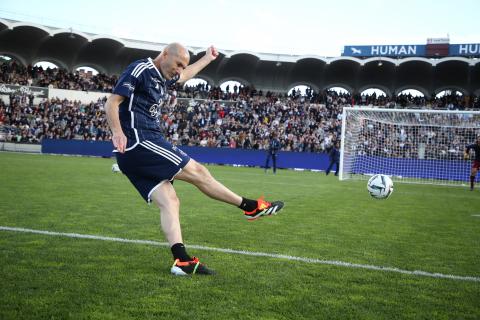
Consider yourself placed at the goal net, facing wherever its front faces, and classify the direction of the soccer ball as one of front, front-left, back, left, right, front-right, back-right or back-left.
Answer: front

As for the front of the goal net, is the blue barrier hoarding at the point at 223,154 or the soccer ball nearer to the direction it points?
the soccer ball

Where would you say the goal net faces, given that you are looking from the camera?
facing the viewer

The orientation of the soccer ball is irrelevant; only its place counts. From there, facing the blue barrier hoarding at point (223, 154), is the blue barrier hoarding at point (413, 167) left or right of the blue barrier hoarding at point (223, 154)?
right

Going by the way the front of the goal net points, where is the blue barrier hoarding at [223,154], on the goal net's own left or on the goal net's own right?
on the goal net's own right
